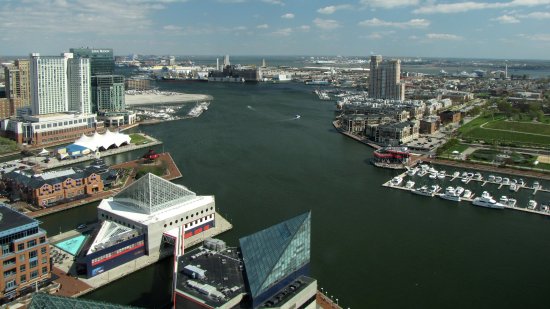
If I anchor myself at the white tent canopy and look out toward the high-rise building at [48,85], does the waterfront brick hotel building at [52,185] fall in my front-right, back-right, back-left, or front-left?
back-left

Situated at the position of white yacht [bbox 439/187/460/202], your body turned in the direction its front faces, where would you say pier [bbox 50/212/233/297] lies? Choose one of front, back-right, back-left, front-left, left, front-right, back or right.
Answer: front-left

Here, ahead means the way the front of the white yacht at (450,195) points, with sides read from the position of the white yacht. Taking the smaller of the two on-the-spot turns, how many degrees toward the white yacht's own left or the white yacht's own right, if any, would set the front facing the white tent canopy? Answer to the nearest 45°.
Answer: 0° — it already faces it

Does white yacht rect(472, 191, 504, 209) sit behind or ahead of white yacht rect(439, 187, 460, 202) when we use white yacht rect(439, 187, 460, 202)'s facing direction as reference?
behind

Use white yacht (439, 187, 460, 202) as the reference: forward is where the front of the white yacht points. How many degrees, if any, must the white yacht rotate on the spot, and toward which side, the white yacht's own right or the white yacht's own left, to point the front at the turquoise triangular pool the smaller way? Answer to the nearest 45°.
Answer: approximately 45° to the white yacht's own left

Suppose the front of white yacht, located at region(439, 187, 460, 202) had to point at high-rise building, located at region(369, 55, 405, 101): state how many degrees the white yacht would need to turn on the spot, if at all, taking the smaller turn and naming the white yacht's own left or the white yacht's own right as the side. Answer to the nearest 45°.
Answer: approximately 90° to the white yacht's own right

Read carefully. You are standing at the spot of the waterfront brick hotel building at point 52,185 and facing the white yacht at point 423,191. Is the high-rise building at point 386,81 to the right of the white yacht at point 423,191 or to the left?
left

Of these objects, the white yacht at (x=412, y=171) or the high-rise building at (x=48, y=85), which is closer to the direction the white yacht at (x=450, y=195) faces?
the high-rise building

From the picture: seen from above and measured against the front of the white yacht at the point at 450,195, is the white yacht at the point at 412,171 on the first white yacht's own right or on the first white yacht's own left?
on the first white yacht's own right

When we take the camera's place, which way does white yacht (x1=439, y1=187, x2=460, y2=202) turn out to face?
facing to the left of the viewer

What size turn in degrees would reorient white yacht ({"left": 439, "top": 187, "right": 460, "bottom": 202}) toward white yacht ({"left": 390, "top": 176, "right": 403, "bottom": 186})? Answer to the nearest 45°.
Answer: approximately 45° to its right
